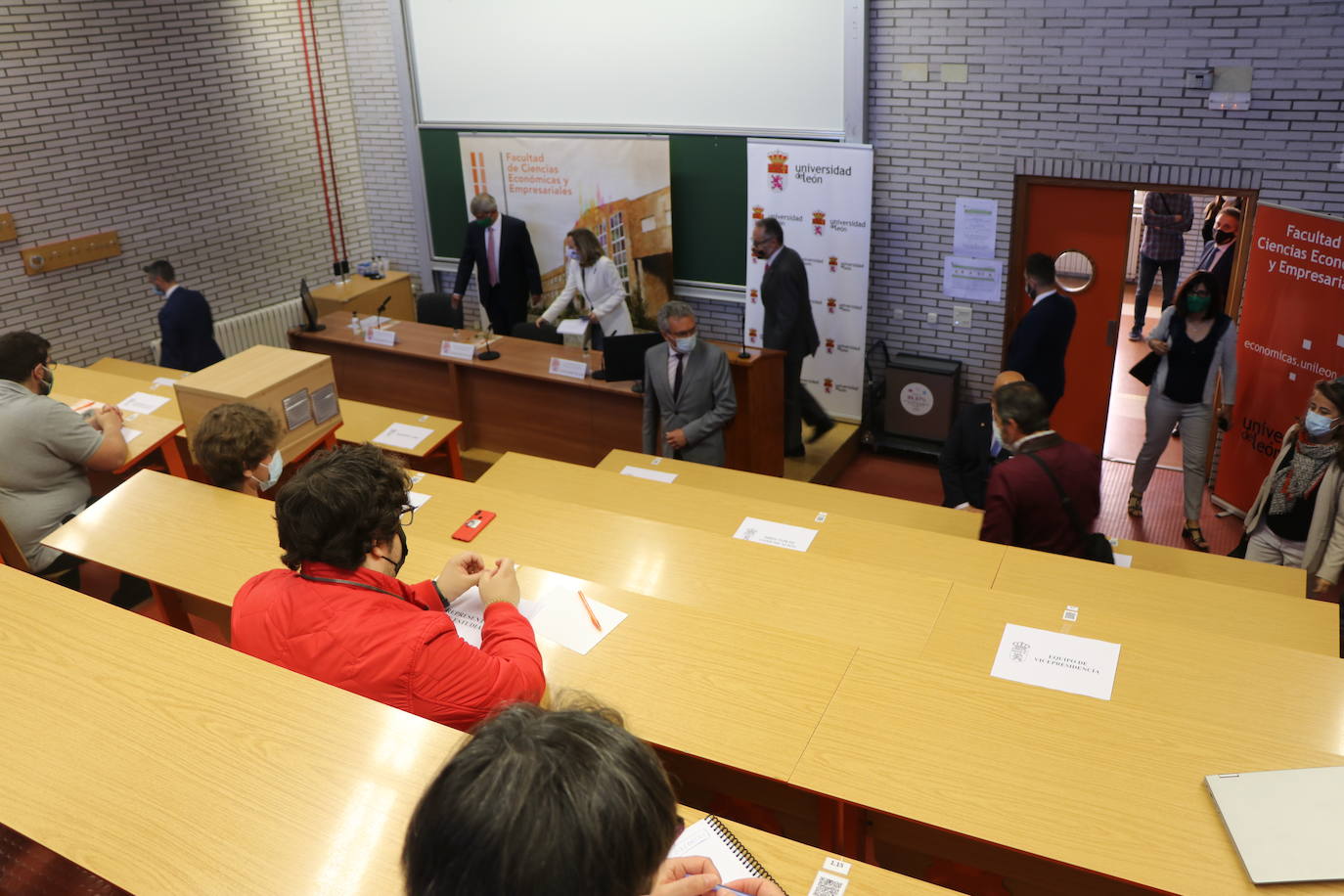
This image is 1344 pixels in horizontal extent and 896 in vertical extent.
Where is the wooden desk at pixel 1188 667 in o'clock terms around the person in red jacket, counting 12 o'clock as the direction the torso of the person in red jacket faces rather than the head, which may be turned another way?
The wooden desk is roughly at 2 o'clock from the person in red jacket.

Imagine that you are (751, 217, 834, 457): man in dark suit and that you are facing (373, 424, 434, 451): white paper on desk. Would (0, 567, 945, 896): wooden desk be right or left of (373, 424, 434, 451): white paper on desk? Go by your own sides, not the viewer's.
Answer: left

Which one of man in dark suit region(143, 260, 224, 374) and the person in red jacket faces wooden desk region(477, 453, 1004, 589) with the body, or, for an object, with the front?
the person in red jacket

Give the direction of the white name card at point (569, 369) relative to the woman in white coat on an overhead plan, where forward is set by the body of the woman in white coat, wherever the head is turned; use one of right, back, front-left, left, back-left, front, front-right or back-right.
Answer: front-left

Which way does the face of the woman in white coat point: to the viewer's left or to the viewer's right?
to the viewer's left

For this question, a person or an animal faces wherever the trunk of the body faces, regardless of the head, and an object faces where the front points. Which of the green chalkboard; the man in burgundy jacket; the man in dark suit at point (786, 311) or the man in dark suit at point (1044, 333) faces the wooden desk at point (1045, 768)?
the green chalkboard

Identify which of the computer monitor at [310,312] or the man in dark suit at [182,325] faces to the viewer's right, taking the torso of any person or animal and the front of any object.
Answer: the computer monitor

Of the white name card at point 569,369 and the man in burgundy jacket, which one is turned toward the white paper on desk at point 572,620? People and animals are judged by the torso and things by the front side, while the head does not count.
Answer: the white name card

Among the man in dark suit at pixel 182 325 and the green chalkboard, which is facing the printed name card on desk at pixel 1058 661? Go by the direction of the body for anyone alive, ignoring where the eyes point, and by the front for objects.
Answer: the green chalkboard

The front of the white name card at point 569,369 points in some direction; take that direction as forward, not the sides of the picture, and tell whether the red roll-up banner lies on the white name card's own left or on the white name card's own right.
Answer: on the white name card's own left
